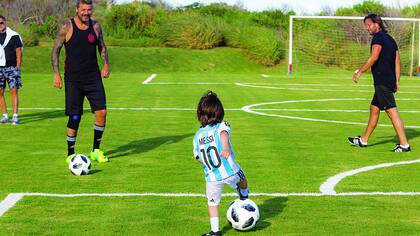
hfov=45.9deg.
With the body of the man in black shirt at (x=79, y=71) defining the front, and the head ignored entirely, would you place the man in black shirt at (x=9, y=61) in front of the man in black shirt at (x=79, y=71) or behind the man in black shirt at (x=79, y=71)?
behind

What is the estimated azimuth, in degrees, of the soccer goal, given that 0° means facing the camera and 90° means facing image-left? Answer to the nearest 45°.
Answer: approximately 0°

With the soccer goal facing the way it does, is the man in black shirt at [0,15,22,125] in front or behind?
in front

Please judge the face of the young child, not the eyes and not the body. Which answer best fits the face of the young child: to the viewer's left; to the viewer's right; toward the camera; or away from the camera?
away from the camera

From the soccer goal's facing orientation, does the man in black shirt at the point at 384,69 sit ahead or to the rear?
ahead

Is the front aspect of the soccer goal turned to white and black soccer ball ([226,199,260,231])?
yes

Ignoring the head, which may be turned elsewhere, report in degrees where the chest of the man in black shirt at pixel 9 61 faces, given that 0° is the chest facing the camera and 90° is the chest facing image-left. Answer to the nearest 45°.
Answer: approximately 0°

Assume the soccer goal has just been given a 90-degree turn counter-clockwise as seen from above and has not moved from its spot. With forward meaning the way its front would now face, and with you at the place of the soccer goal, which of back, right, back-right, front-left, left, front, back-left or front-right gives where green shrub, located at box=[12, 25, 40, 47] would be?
back

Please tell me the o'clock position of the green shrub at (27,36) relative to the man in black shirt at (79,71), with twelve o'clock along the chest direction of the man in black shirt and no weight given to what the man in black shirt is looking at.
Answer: The green shrub is roughly at 6 o'clock from the man in black shirt.

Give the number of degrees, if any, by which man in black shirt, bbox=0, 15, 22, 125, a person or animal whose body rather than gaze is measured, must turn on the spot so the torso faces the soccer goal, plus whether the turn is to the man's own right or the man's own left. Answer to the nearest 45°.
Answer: approximately 135° to the man's own left

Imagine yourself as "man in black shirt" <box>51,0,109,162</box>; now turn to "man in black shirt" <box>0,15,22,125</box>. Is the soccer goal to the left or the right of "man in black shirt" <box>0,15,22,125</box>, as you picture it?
right

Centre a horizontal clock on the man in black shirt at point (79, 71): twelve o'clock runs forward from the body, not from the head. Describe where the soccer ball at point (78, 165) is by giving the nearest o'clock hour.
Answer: The soccer ball is roughly at 12 o'clock from the man in black shirt.

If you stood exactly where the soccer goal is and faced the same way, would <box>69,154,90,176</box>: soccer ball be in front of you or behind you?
in front

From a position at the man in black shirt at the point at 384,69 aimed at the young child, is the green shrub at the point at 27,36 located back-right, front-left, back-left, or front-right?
back-right
